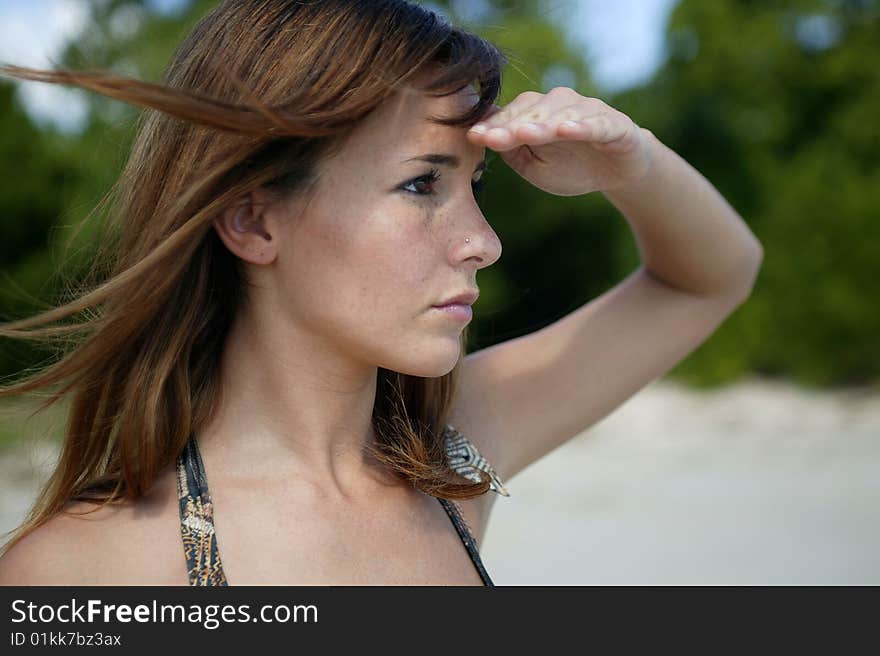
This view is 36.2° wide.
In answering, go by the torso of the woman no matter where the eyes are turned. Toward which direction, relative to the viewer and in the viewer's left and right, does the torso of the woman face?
facing the viewer and to the right of the viewer

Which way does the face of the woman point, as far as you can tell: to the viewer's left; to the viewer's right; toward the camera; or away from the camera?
to the viewer's right
